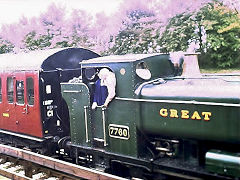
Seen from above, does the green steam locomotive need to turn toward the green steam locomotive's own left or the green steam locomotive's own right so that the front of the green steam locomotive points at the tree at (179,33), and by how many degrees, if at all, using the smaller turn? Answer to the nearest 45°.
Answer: approximately 135° to the green steam locomotive's own left

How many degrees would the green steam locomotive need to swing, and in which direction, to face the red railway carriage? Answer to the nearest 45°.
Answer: approximately 180°

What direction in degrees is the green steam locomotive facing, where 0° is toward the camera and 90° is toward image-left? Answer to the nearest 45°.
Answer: approximately 315°

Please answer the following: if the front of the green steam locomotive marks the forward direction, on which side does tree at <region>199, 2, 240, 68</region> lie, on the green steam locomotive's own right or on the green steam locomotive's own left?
on the green steam locomotive's own left
